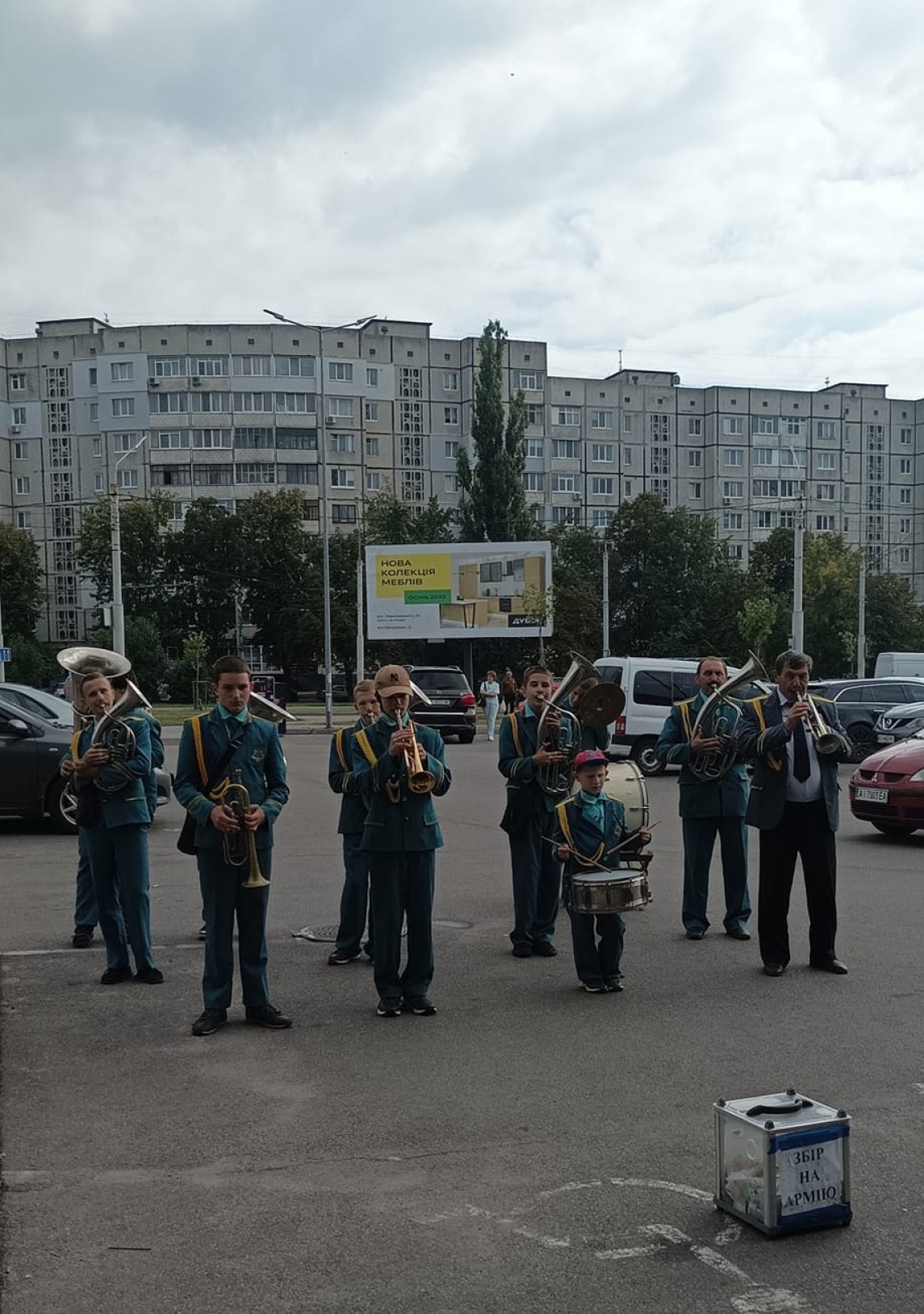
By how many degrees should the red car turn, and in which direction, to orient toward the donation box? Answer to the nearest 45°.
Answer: approximately 45° to its left

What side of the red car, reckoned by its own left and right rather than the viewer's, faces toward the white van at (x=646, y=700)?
right

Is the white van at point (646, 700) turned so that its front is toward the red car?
no

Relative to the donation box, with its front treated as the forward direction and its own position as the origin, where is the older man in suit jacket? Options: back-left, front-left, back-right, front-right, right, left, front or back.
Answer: back-left

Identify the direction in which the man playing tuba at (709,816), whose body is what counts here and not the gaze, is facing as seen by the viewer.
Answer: toward the camera

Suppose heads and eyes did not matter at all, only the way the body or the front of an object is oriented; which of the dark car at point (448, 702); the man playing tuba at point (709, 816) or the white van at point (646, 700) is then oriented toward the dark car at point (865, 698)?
the white van

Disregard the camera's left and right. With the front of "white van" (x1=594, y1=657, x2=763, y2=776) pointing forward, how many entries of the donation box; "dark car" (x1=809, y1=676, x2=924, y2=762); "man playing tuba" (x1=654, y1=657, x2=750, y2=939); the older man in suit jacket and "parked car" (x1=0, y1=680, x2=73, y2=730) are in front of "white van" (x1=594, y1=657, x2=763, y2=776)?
1

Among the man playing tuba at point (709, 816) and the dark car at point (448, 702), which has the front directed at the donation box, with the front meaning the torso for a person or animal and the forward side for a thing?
the man playing tuba

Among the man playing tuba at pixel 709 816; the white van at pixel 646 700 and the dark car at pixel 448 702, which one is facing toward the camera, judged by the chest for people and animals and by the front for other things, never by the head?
the man playing tuba

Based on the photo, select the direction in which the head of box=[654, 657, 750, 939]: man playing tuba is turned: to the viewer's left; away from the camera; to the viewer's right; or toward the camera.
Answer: toward the camera

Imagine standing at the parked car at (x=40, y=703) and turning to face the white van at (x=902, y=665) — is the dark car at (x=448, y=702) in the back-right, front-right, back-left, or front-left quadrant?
front-left

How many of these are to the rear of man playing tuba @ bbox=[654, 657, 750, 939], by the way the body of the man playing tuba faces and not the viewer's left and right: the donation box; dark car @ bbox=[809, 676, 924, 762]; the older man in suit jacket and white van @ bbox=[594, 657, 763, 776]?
2

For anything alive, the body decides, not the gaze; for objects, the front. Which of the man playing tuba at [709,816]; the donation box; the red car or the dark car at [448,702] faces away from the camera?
the dark car

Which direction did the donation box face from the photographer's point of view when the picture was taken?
facing the viewer and to the right of the viewer

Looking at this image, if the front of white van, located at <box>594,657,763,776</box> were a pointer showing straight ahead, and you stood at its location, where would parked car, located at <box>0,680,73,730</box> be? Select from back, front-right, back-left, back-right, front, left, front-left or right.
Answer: back

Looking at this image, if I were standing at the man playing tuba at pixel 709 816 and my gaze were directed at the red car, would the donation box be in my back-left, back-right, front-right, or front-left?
back-right

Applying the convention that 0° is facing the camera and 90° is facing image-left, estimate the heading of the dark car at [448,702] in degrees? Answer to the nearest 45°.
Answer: approximately 180°
